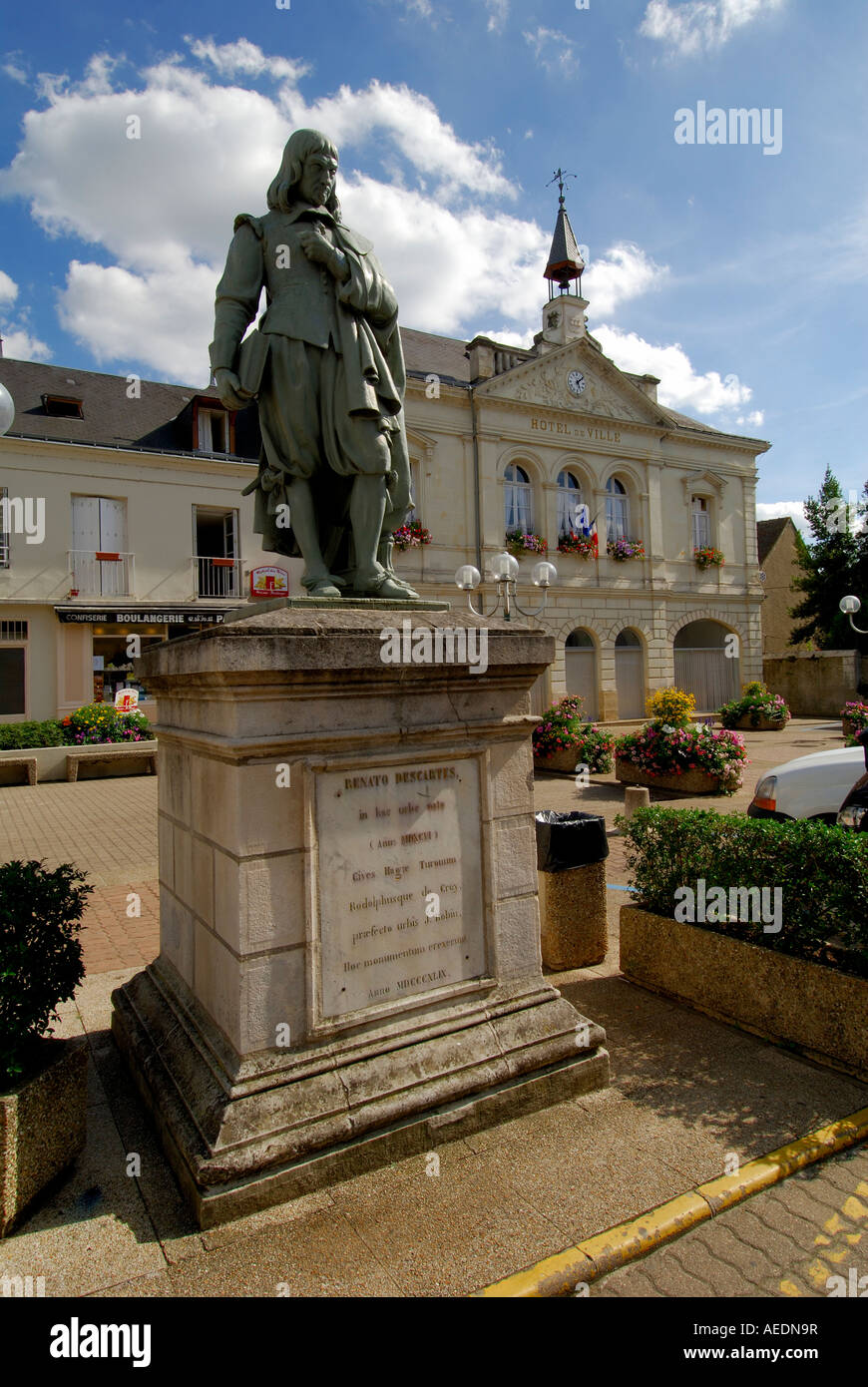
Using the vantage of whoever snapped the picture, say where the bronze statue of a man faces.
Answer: facing the viewer and to the right of the viewer

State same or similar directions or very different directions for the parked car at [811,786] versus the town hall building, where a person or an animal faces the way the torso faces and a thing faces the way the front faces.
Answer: very different directions

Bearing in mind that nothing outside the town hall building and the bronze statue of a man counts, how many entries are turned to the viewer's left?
0

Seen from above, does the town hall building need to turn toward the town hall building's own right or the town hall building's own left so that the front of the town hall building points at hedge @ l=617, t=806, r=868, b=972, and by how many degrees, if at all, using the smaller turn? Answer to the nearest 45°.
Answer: approximately 45° to the town hall building's own right

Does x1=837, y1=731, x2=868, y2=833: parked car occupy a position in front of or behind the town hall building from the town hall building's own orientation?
in front

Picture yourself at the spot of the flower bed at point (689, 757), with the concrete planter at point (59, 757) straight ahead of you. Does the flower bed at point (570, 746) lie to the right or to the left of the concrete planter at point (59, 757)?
right
